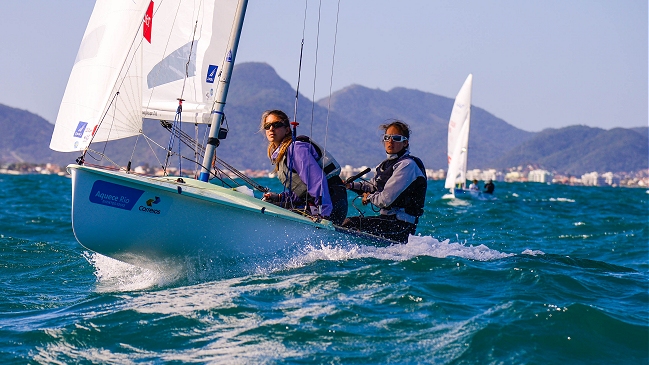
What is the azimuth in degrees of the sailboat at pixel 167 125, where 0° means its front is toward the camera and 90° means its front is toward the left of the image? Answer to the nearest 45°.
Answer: approximately 45°

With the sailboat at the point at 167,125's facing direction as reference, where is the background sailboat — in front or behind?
behind

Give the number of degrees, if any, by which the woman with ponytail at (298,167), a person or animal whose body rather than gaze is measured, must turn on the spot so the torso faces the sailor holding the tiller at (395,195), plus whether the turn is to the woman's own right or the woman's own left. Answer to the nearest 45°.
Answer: approximately 135° to the woman's own left

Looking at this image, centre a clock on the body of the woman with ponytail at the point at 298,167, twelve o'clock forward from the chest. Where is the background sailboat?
The background sailboat is roughly at 5 o'clock from the woman with ponytail.
